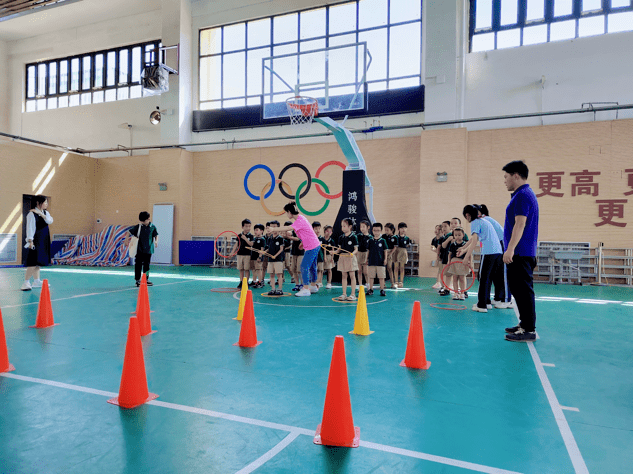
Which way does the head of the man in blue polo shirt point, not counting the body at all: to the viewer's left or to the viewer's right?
to the viewer's left

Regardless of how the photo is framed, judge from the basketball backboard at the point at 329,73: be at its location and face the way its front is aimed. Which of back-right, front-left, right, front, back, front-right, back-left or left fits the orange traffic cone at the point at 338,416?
front-left

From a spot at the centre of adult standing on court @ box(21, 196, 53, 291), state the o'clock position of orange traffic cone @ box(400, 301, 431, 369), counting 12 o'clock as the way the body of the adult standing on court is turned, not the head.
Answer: The orange traffic cone is roughly at 1 o'clock from the adult standing on court.
